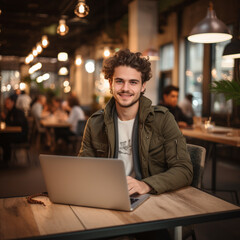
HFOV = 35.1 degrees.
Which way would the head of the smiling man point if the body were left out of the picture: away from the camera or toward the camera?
toward the camera

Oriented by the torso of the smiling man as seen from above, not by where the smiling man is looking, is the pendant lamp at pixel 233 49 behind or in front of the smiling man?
behind

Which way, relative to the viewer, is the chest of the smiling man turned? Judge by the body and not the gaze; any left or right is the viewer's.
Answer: facing the viewer

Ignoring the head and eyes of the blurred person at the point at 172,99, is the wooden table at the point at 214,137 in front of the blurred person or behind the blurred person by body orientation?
in front

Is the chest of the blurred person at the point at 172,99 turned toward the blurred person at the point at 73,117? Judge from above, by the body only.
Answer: no

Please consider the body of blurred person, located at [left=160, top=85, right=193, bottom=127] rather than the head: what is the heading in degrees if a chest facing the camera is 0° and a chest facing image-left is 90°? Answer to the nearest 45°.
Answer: approximately 315°

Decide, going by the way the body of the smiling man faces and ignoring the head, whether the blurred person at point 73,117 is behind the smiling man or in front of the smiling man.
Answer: behind

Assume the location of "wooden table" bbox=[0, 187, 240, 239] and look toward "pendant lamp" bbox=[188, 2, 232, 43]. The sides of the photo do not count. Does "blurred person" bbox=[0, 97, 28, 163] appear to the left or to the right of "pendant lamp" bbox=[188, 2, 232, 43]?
left

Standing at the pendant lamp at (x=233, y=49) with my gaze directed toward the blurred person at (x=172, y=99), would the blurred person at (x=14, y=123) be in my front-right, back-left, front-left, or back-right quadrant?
front-left
